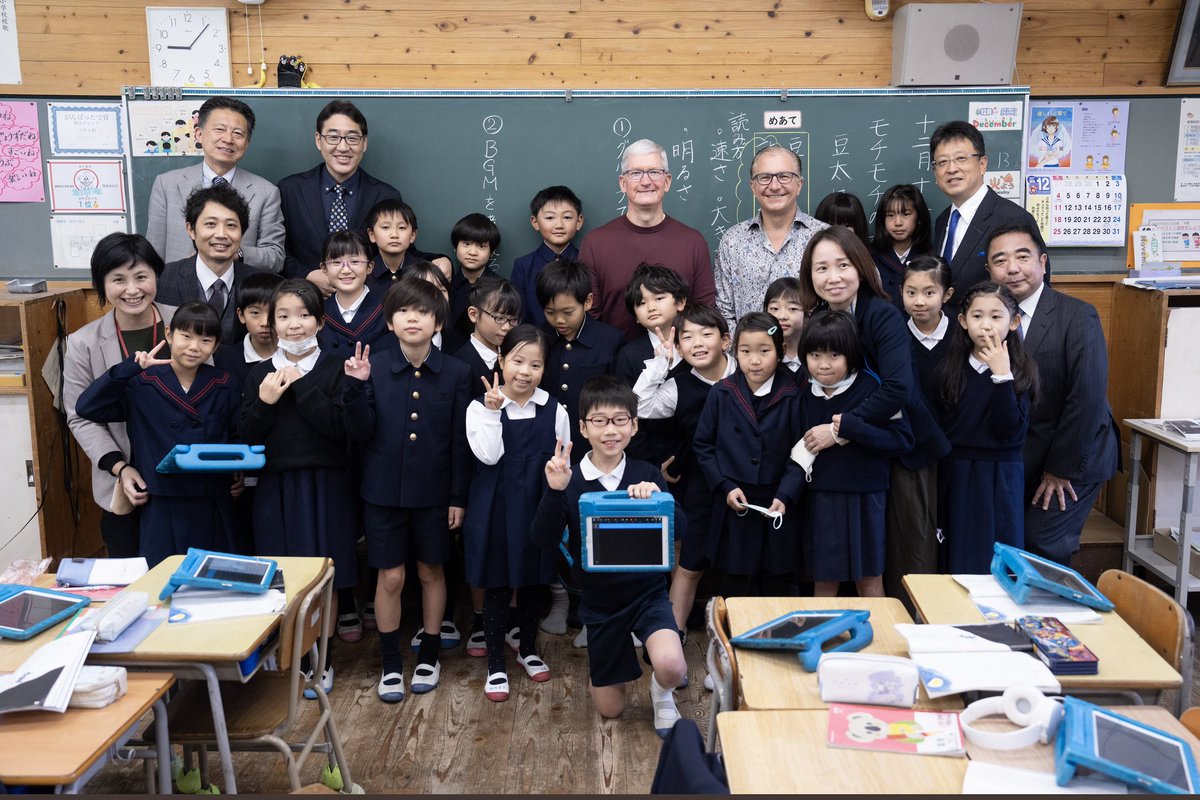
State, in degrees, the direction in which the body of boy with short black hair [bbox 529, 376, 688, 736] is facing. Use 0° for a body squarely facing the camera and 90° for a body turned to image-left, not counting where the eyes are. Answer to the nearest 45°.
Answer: approximately 0°

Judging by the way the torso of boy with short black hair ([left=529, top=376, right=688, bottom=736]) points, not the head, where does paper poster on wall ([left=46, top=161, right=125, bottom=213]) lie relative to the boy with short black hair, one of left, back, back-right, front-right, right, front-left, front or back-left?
back-right

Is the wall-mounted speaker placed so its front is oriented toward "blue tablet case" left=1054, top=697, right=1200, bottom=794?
yes

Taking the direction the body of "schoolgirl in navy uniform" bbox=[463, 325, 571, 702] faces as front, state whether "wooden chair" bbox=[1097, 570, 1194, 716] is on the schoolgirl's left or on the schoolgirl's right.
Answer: on the schoolgirl's left

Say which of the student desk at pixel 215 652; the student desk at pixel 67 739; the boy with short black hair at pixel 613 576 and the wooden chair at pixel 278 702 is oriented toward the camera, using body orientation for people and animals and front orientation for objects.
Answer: the boy with short black hair

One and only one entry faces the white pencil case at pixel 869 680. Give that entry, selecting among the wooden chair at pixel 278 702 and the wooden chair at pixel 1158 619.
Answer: the wooden chair at pixel 1158 619

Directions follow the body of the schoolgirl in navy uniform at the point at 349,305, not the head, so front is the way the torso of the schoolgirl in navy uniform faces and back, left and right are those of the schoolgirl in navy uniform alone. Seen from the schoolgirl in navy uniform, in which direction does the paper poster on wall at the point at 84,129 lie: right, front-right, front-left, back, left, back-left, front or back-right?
back-right

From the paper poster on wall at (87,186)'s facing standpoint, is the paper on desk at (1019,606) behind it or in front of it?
in front
